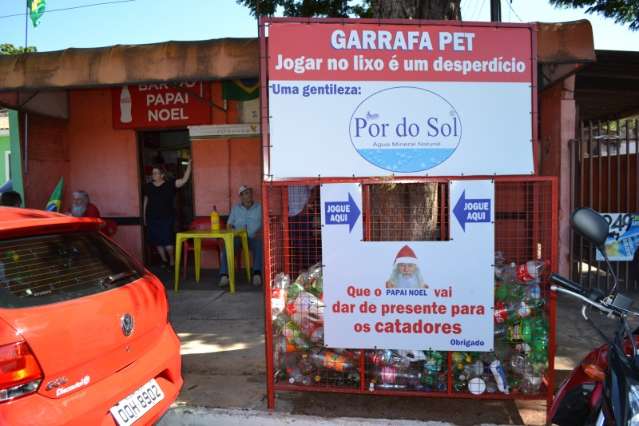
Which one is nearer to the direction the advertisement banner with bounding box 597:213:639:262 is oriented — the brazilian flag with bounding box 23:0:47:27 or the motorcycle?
the motorcycle

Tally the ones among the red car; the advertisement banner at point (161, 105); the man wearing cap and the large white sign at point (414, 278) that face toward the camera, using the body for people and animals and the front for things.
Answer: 3

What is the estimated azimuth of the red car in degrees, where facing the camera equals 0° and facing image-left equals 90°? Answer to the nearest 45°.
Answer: approximately 135°

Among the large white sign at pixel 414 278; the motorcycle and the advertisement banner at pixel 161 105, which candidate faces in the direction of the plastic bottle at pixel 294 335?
the advertisement banner

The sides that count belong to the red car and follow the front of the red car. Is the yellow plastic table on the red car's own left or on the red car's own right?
on the red car's own right

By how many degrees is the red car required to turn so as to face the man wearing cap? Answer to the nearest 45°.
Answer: approximately 90° to its right

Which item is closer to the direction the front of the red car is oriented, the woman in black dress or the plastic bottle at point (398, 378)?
the woman in black dress

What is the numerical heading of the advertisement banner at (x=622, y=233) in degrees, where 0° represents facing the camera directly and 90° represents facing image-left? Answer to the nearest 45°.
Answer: approximately 0°

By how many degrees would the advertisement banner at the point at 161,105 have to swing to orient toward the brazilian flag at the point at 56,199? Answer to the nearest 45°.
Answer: approximately 90° to its right

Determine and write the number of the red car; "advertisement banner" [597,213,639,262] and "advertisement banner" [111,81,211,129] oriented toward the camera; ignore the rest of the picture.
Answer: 2
